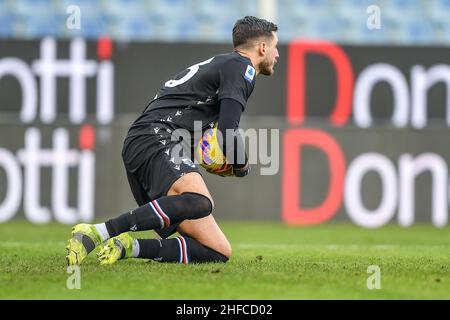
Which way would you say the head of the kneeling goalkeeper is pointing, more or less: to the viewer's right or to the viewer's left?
to the viewer's right

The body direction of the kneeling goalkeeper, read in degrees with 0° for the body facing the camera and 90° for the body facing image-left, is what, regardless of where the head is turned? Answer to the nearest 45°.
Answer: approximately 270°
